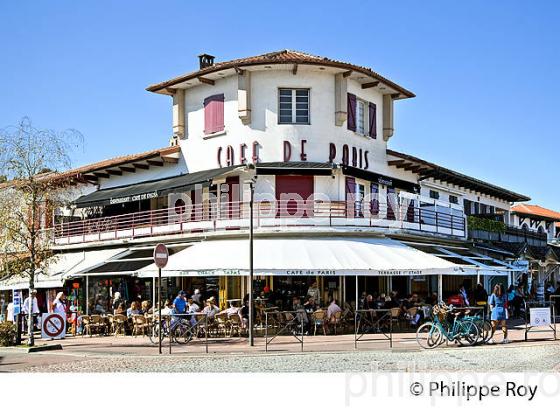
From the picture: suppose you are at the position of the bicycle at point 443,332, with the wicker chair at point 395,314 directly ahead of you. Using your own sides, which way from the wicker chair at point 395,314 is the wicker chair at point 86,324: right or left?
left

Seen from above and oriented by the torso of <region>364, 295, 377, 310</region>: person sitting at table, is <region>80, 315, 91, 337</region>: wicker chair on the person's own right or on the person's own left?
on the person's own right

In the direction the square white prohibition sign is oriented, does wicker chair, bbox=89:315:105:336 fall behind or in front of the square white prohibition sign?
behind

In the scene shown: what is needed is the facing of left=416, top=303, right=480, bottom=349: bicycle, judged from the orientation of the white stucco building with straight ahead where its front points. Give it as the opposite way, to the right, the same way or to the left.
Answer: to the right

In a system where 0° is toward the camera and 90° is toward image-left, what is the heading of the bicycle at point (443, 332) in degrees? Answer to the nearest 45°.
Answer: approximately 90°

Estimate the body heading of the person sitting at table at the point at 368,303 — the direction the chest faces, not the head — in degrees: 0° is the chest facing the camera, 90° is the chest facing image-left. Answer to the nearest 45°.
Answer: approximately 0°

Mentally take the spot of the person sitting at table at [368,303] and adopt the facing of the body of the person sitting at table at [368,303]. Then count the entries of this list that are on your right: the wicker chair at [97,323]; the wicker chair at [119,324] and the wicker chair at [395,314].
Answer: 2

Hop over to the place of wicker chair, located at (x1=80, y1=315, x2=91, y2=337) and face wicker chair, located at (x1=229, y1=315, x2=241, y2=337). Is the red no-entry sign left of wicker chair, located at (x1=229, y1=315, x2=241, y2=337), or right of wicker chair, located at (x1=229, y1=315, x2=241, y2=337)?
right

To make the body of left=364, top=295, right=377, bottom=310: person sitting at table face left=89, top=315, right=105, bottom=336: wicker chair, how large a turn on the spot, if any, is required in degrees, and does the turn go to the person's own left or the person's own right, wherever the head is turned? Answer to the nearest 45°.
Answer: approximately 90° to the person's own right
